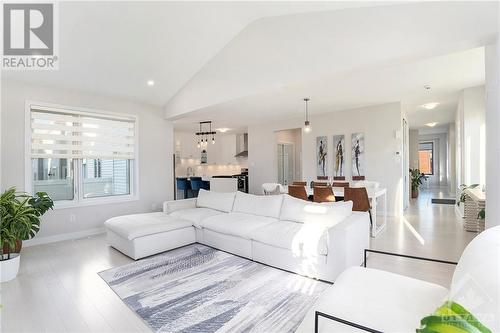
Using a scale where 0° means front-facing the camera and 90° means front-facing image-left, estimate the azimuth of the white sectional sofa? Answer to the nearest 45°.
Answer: approximately 45°

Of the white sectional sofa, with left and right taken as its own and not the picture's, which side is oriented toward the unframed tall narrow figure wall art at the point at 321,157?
back

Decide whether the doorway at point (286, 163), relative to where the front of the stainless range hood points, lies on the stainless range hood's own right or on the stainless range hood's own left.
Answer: on the stainless range hood's own left

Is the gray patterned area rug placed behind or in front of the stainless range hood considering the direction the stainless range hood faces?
in front

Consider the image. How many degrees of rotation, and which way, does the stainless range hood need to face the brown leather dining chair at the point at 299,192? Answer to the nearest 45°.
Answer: approximately 45° to its left

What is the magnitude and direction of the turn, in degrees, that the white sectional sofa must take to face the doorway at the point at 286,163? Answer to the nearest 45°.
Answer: approximately 135° to its right

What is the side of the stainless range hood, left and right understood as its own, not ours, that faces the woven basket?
left

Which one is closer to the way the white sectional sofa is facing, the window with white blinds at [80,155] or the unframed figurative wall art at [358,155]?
the window with white blinds

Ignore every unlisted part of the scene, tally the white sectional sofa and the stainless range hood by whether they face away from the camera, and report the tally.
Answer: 0

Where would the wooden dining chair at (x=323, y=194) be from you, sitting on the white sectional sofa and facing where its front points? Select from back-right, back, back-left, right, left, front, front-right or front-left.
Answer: back

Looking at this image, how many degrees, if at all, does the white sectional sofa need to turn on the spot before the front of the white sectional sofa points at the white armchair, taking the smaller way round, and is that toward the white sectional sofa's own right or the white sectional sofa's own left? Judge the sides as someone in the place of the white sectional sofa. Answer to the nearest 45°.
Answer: approximately 45° to the white sectional sofa's own left

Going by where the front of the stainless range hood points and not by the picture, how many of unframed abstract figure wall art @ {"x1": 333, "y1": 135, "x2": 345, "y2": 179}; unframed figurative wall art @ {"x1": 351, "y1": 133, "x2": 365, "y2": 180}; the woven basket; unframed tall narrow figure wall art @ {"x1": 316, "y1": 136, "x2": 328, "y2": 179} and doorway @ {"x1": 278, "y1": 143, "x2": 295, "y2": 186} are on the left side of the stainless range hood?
5

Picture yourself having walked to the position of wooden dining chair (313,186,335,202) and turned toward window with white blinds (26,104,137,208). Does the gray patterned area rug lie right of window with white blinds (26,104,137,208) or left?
left
